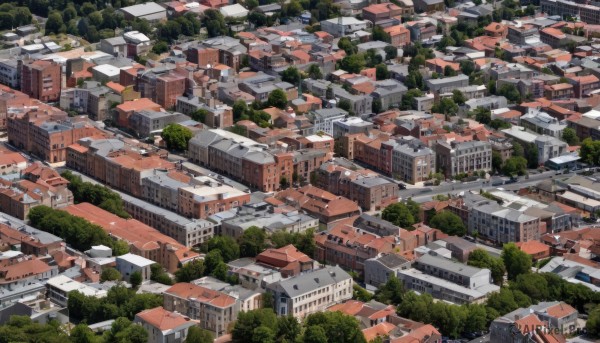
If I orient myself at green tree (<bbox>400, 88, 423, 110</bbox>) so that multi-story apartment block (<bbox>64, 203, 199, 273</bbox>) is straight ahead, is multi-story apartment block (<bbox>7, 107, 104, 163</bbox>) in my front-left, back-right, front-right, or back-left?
front-right

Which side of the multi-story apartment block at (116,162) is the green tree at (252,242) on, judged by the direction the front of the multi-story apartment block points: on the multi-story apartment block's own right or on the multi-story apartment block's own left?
on the multi-story apartment block's own left

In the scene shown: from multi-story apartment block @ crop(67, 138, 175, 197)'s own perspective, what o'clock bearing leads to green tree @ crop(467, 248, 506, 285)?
The green tree is roughly at 9 o'clock from the multi-story apartment block.

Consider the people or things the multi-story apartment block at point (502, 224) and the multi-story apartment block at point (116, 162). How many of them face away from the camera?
0

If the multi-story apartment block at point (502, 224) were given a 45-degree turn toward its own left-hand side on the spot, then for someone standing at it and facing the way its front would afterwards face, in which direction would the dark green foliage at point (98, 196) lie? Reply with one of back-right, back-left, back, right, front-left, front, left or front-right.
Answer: right

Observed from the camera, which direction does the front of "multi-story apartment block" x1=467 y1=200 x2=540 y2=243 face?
facing the viewer and to the left of the viewer

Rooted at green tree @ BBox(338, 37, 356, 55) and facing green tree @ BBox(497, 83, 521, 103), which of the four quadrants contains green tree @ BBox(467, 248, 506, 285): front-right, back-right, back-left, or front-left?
front-right

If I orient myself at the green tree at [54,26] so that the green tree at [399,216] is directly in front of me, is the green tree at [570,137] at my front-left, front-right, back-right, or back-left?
front-left

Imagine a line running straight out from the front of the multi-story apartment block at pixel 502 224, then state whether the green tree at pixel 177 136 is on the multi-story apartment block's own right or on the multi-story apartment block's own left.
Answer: on the multi-story apartment block's own right
